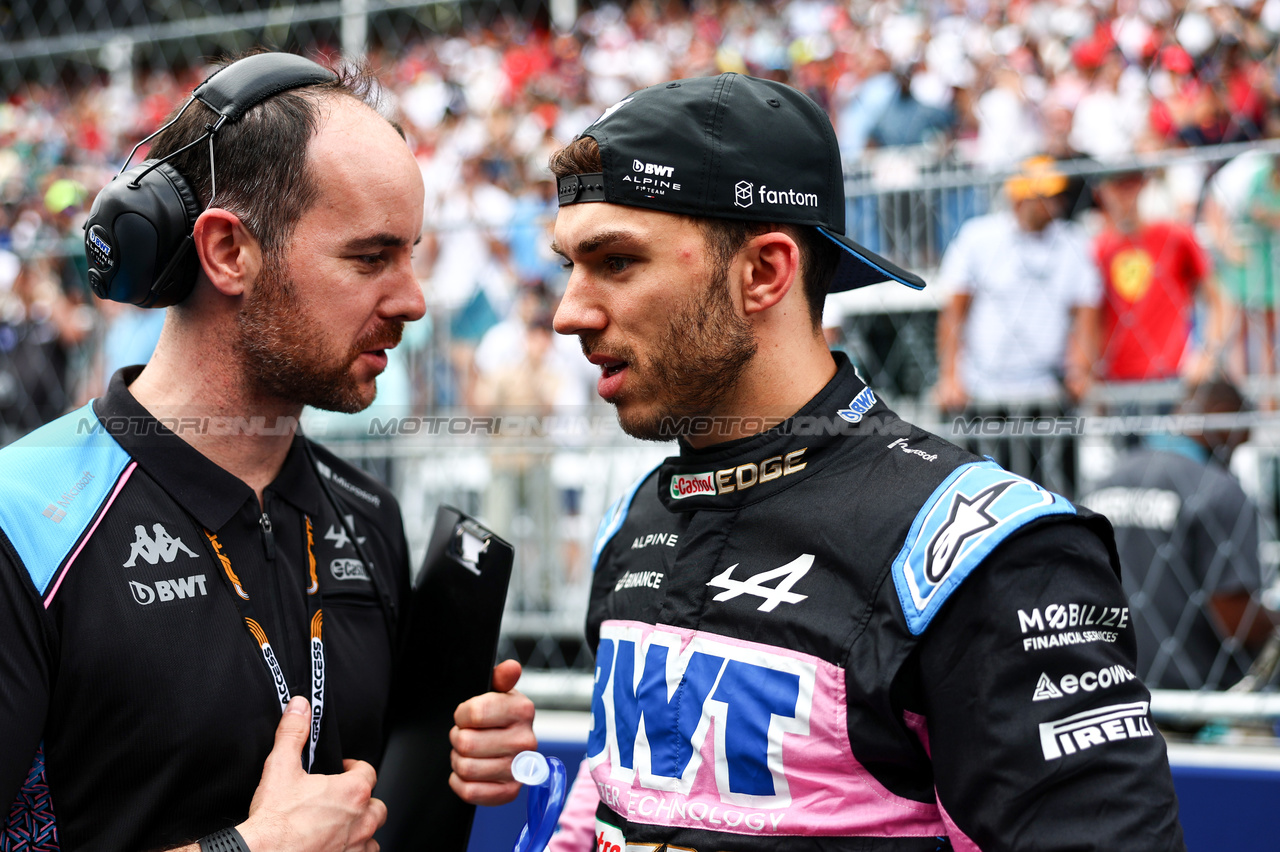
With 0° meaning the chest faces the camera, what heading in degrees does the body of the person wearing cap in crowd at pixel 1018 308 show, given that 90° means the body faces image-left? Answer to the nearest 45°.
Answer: approximately 0°

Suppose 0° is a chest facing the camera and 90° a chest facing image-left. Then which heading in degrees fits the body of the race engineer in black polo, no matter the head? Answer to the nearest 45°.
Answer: approximately 315°

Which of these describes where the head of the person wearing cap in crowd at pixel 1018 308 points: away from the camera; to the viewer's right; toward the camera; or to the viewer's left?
toward the camera

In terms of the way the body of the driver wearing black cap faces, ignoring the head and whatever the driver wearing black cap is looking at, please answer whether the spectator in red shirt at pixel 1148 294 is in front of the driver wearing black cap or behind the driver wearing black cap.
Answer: behind

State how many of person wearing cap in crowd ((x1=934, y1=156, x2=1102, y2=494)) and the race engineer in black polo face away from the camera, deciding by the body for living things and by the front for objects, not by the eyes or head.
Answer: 0

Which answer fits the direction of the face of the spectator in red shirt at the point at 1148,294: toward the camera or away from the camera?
toward the camera

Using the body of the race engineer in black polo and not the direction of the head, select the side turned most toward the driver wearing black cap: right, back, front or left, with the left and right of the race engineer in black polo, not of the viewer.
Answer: front

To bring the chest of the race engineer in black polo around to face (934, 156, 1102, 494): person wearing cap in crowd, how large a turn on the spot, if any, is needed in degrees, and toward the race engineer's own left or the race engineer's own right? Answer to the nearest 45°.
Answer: approximately 90° to the race engineer's own left

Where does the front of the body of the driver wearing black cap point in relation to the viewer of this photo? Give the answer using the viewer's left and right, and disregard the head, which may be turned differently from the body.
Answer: facing the viewer and to the left of the viewer

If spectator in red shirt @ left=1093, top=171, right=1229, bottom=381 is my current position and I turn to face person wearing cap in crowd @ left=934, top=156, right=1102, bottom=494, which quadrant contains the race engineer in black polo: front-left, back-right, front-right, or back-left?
front-left

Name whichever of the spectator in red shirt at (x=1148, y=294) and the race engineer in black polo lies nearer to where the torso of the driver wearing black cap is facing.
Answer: the race engineer in black polo

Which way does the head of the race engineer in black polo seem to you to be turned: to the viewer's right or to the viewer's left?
to the viewer's right

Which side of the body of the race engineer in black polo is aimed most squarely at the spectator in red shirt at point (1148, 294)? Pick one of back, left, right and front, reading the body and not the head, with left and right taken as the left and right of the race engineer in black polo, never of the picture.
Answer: left
